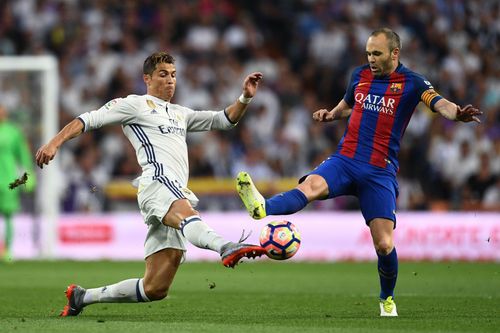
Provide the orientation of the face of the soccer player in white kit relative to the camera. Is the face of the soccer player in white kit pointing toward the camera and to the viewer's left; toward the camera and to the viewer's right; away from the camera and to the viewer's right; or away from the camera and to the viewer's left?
toward the camera and to the viewer's right

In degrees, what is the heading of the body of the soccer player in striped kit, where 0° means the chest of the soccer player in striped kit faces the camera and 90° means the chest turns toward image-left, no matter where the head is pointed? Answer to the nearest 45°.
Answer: approximately 45°

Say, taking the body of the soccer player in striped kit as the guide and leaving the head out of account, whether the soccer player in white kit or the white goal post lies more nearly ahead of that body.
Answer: the soccer player in white kit

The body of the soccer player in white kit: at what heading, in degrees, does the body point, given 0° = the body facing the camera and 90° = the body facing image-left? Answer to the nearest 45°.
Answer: approximately 315°

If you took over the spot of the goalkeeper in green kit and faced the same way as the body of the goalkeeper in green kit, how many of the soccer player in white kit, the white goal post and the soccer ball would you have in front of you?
2

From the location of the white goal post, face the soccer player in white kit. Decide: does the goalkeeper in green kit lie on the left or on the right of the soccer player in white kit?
right
